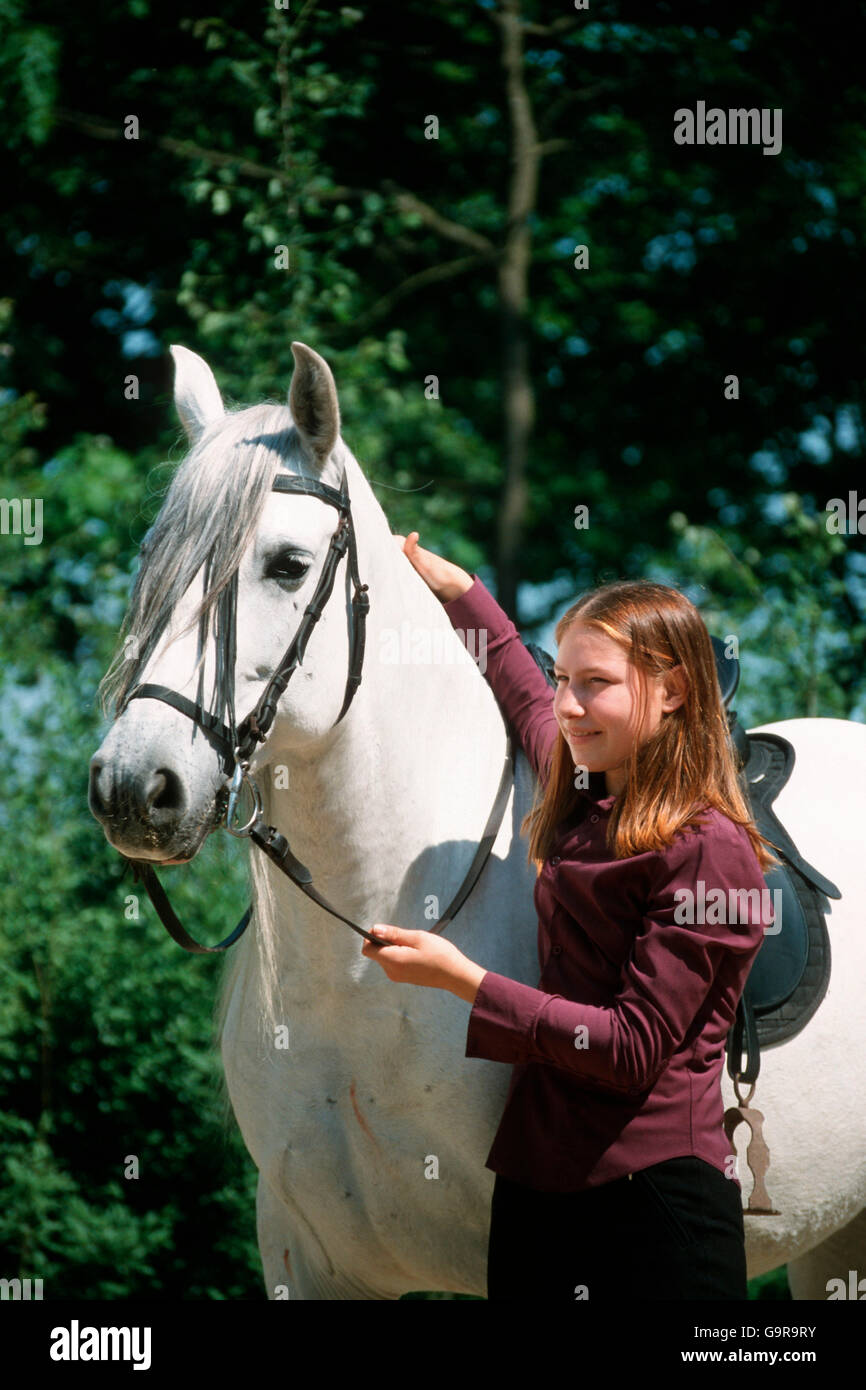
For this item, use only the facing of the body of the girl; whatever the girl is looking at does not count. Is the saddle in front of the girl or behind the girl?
behind

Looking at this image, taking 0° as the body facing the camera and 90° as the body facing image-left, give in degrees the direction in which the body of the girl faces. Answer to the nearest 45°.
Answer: approximately 45°
